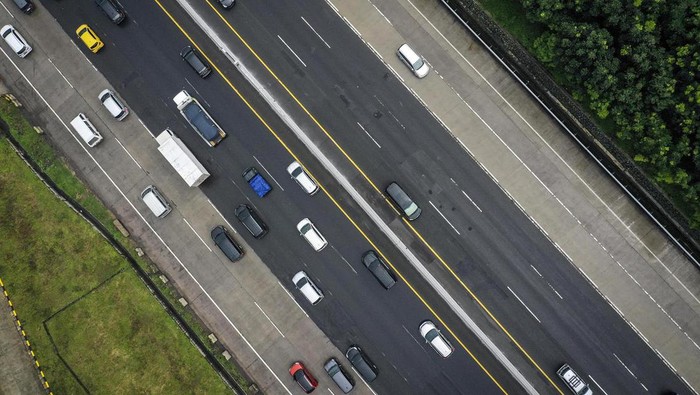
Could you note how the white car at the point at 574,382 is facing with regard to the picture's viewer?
facing the viewer and to the right of the viewer

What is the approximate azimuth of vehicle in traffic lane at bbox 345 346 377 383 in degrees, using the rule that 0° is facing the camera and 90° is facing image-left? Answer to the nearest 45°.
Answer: approximately 135°

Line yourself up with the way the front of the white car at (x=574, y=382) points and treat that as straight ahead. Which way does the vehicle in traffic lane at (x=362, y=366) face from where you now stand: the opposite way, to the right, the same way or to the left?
the opposite way
